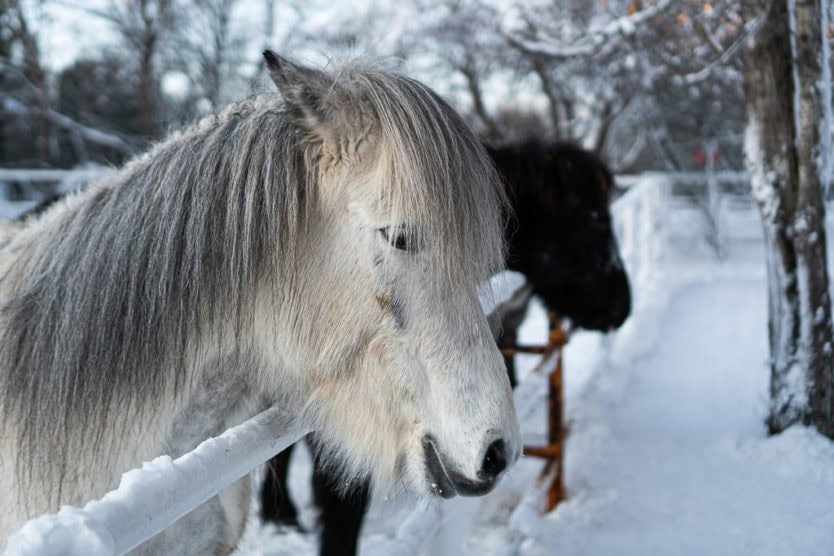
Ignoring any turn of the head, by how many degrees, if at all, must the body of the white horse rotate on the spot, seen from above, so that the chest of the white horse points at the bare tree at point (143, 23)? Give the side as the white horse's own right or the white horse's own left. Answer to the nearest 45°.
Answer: approximately 90° to the white horse's own left

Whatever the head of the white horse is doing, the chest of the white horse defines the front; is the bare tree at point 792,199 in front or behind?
in front

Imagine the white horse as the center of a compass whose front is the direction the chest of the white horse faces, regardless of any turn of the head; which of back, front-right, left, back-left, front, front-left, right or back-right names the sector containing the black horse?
front-left

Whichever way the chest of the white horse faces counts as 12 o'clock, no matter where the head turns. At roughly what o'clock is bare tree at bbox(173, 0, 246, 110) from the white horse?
The bare tree is roughly at 9 o'clock from the white horse.

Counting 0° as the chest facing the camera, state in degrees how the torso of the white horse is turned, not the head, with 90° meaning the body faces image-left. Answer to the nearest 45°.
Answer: approximately 270°
